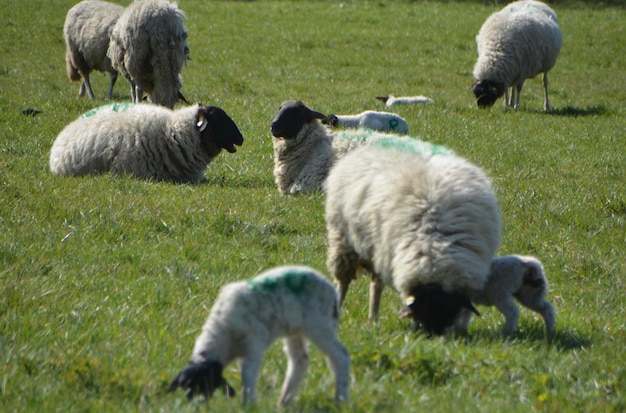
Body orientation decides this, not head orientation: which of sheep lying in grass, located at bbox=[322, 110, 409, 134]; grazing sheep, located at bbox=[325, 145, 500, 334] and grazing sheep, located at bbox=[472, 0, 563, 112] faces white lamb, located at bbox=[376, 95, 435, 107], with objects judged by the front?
grazing sheep, located at bbox=[472, 0, 563, 112]

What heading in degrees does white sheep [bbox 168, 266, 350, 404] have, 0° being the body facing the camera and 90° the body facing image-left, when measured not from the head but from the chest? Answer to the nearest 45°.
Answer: approximately 90°

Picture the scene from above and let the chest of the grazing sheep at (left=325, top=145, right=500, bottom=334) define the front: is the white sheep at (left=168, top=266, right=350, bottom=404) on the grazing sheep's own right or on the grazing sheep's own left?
on the grazing sheep's own right

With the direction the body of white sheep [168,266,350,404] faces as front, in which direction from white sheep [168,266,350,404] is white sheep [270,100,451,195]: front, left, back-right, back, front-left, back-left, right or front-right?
right

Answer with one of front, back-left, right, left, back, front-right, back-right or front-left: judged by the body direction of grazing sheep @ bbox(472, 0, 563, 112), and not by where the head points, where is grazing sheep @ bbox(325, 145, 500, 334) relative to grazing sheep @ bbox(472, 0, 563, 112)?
front-left

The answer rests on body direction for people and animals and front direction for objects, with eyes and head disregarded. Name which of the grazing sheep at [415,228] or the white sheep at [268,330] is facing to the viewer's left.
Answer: the white sheep

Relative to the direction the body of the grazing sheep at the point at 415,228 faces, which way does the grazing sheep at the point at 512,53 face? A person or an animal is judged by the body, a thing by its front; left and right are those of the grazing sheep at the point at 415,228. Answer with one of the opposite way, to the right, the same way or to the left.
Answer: to the right

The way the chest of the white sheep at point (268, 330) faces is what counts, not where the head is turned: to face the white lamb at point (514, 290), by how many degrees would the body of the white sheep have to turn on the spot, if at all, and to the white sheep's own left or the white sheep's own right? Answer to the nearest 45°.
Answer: approximately 135° to the white sheep's own right
